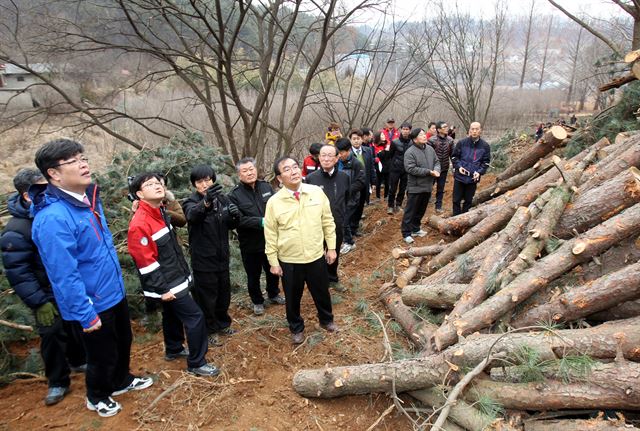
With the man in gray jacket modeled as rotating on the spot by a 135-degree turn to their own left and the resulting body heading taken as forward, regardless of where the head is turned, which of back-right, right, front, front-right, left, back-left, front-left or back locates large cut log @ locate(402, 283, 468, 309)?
back

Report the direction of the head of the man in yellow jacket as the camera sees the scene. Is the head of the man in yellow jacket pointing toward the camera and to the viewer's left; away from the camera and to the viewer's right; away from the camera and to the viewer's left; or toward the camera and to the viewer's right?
toward the camera and to the viewer's right

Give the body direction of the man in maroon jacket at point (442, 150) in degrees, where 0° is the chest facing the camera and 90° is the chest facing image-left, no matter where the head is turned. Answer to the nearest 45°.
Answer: approximately 315°

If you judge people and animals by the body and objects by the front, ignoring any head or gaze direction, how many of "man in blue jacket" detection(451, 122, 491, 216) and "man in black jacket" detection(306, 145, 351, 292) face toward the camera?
2

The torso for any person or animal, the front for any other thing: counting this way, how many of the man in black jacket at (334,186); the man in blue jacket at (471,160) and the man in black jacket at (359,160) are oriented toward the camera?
3

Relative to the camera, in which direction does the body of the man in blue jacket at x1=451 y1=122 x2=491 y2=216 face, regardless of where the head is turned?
toward the camera

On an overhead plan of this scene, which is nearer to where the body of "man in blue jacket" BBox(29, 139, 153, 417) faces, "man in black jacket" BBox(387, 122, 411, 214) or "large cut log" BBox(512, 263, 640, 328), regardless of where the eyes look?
the large cut log

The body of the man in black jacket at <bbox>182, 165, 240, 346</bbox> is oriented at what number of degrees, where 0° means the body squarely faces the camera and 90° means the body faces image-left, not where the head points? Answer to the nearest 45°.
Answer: approximately 315°

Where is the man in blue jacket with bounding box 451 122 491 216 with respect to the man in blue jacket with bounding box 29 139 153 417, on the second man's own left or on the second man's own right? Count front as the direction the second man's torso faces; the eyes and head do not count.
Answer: on the second man's own left
